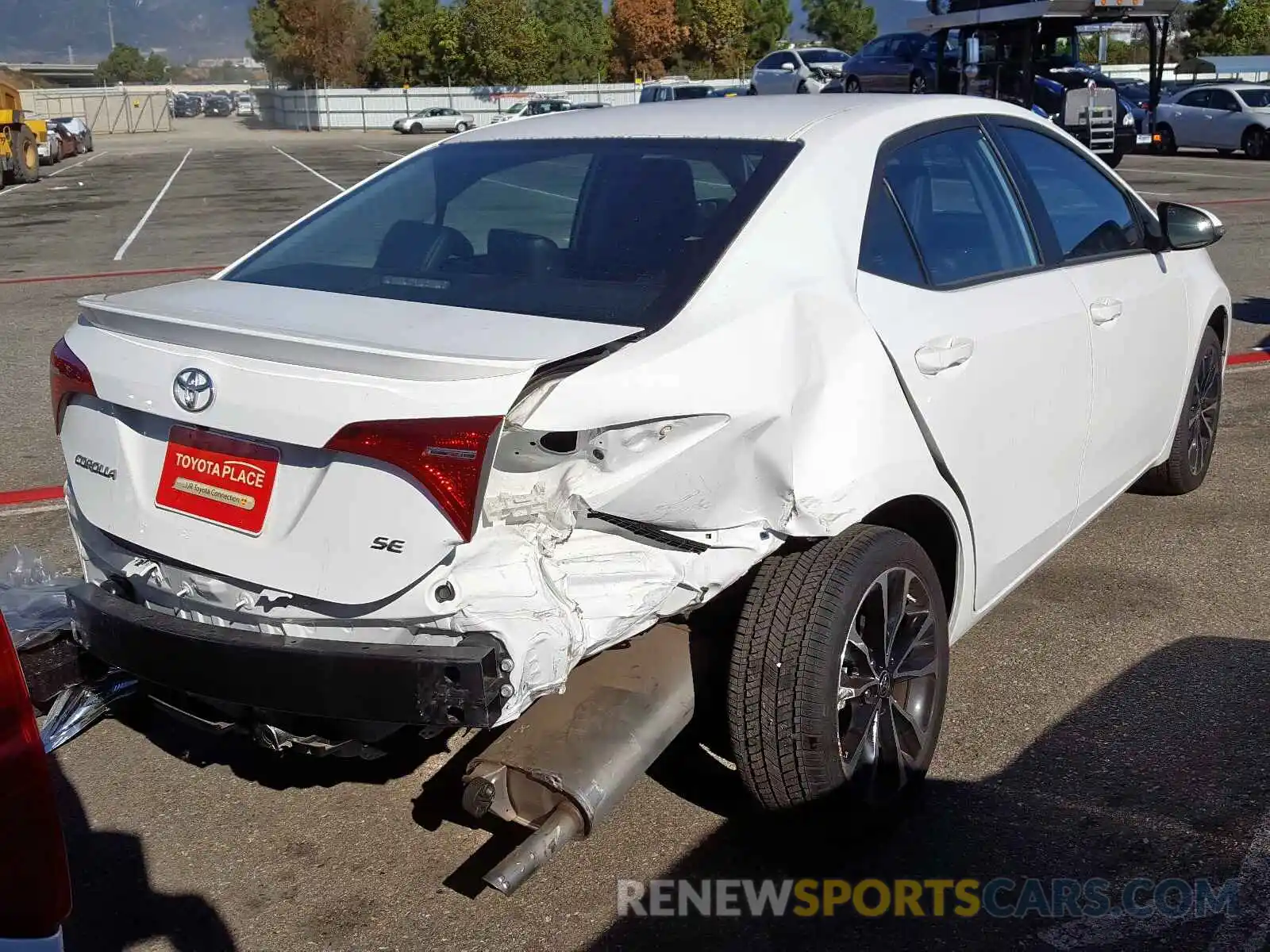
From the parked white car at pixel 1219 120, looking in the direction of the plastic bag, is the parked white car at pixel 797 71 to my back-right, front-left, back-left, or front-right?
back-right

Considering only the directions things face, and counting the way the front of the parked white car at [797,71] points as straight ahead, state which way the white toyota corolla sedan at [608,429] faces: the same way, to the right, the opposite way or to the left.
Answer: to the left

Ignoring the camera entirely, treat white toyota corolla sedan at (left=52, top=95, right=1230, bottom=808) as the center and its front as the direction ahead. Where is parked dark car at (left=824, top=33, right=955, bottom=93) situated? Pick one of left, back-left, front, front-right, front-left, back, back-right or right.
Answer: front-left

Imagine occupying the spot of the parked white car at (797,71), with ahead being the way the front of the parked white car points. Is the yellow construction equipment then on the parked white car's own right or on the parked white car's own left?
on the parked white car's own right

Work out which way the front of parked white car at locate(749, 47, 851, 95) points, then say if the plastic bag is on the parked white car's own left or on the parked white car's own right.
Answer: on the parked white car's own right

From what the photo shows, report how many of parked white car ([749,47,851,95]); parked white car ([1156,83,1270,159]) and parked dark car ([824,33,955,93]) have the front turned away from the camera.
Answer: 0

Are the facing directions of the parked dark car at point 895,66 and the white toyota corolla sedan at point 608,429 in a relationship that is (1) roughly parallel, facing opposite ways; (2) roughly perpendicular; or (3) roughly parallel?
roughly perpendicular

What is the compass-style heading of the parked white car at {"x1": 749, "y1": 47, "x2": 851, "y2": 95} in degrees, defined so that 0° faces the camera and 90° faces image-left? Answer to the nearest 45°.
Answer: approximately 315°
